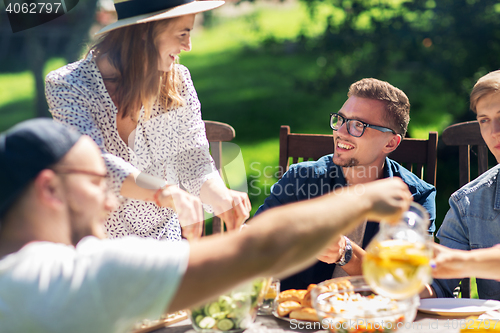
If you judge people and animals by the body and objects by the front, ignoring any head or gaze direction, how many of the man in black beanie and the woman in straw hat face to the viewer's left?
0

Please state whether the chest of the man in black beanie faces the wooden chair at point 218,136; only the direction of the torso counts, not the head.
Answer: no

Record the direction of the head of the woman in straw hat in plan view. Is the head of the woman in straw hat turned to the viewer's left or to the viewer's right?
to the viewer's right

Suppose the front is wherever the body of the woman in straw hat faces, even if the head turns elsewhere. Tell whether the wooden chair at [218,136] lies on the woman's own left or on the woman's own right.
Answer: on the woman's own left

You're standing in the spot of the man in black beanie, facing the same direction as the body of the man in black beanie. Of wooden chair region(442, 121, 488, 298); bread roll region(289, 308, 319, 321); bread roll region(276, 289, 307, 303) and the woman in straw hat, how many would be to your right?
0

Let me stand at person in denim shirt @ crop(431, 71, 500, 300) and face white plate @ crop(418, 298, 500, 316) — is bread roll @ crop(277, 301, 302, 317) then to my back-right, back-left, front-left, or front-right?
front-right

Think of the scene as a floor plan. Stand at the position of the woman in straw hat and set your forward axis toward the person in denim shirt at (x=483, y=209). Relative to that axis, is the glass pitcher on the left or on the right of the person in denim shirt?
right

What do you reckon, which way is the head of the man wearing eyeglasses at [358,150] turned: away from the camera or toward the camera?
toward the camera

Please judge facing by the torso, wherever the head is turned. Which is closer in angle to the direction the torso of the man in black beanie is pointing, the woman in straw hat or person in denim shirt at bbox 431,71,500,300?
the person in denim shirt

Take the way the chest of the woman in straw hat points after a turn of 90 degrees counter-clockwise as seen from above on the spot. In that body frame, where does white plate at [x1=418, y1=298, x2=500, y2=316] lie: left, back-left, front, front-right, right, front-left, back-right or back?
right

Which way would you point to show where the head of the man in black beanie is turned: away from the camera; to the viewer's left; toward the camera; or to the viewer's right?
to the viewer's right

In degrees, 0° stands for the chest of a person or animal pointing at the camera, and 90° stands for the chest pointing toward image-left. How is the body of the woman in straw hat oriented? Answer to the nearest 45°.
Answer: approximately 315°

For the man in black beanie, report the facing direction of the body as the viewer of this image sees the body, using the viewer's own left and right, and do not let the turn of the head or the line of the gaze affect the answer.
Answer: facing to the right of the viewer

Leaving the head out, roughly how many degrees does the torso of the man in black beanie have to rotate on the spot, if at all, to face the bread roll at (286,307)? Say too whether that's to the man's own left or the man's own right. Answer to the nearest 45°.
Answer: approximately 45° to the man's own left

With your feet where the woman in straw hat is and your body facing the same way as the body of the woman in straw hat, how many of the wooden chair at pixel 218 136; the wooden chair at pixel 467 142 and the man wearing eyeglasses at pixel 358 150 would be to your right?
0
